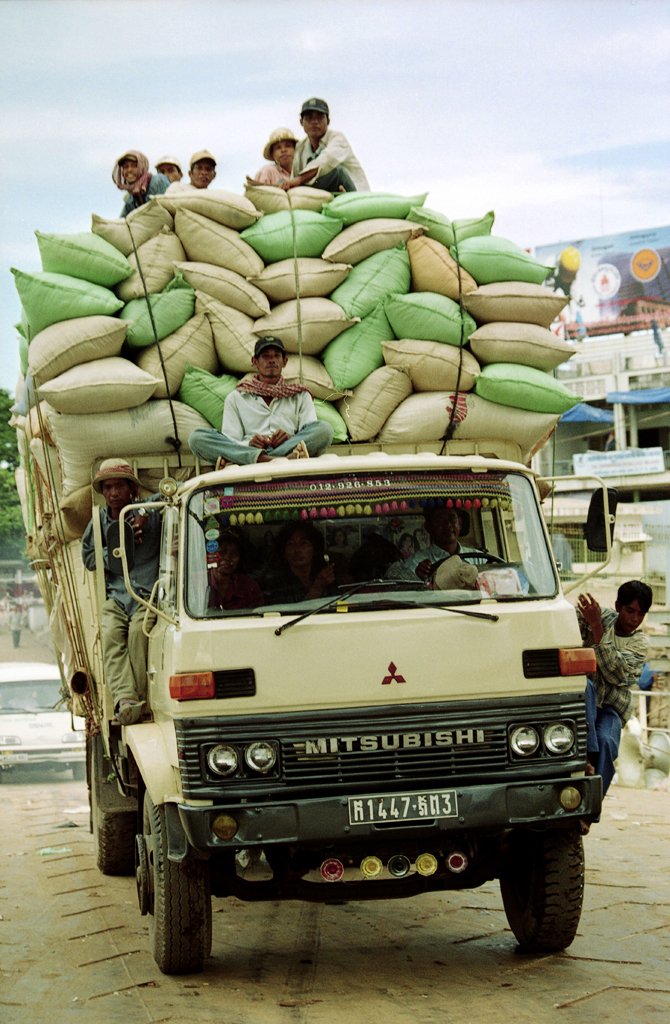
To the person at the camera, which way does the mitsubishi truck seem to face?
facing the viewer

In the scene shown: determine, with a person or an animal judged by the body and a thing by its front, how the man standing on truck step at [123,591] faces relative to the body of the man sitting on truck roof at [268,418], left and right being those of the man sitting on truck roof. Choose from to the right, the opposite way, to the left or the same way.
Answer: the same way

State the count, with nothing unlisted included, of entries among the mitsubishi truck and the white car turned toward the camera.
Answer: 2

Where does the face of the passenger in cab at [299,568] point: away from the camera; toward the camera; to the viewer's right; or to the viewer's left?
toward the camera

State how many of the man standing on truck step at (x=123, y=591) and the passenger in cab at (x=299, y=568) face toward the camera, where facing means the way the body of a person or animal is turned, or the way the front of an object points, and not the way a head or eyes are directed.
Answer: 2

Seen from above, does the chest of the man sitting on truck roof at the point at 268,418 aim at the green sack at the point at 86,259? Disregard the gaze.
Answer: no

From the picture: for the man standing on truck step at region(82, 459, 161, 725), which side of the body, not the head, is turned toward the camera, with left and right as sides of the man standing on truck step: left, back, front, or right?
front

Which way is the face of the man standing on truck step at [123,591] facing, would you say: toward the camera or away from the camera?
toward the camera

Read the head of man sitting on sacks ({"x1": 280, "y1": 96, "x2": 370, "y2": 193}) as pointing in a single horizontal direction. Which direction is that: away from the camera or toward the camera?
toward the camera

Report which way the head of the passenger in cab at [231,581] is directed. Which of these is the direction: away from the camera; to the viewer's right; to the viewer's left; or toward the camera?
toward the camera

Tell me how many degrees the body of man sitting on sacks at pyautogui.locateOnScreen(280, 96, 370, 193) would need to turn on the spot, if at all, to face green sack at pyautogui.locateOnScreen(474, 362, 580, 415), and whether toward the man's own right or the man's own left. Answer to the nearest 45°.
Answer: approximately 90° to the man's own left

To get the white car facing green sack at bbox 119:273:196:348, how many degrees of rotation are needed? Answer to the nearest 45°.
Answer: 0° — it already faces it

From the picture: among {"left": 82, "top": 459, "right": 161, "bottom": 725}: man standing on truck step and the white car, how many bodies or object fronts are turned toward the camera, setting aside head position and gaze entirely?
2
